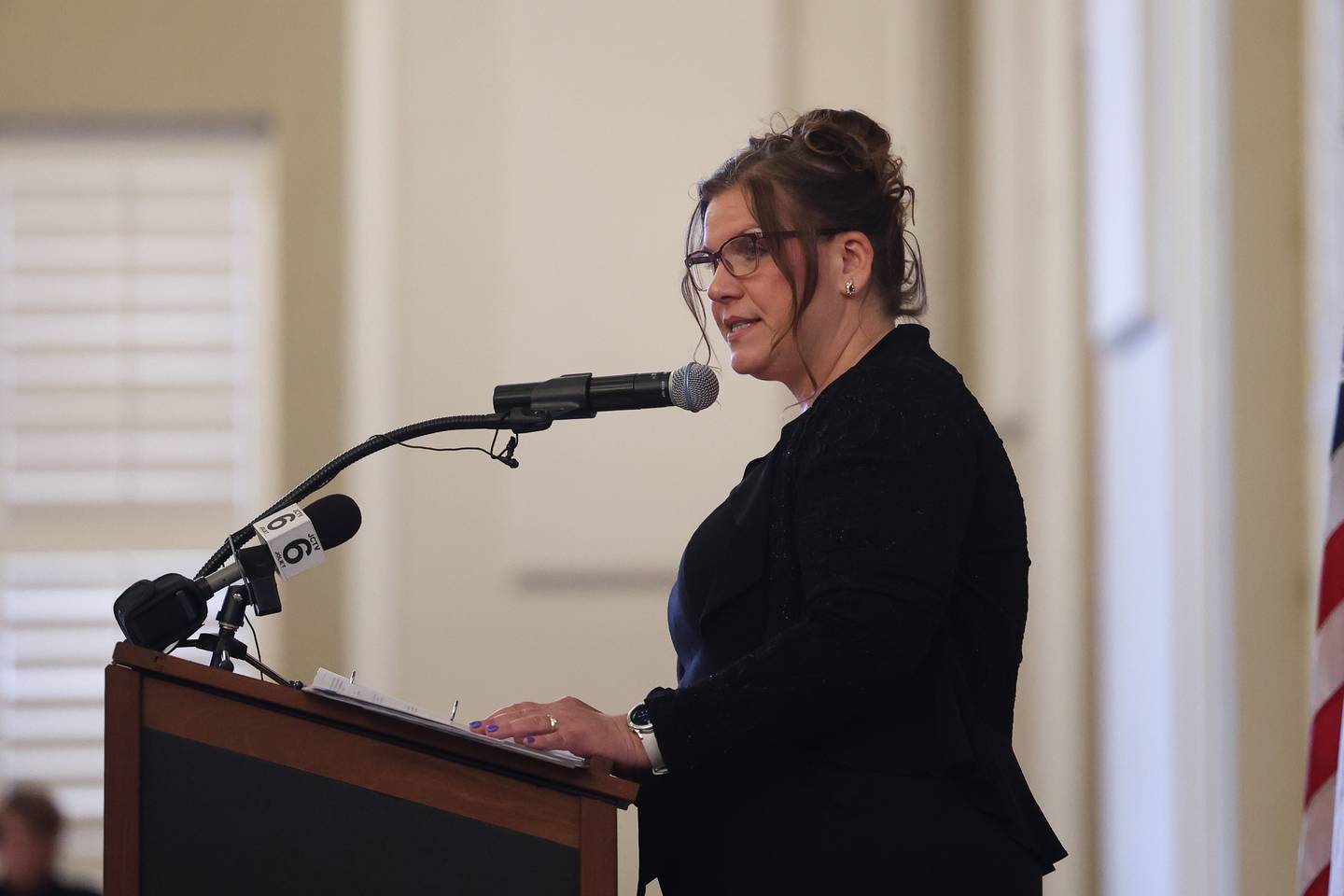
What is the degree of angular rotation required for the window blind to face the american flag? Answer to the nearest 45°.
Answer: approximately 45° to its left

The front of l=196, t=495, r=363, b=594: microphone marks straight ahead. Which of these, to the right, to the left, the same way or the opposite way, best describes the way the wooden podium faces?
the opposite way

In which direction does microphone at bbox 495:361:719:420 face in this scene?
to the viewer's right

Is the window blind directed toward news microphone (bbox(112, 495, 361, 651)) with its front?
yes

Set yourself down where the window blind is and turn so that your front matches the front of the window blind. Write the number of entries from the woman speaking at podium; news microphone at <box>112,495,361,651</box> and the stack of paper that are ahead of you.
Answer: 3

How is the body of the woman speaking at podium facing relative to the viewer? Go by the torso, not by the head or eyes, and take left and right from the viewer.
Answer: facing to the left of the viewer

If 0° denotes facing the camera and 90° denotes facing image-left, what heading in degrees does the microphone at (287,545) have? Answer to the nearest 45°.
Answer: approximately 270°

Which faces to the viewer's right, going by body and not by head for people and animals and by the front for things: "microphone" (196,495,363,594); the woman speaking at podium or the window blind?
the microphone

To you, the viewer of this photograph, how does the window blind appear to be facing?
facing the viewer

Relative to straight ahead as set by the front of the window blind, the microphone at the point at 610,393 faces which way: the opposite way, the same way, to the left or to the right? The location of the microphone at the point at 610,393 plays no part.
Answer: to the left

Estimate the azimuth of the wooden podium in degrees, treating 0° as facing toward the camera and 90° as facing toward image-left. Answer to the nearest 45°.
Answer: approximately 90°

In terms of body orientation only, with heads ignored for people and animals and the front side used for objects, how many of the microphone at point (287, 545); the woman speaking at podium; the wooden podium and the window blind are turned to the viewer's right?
1

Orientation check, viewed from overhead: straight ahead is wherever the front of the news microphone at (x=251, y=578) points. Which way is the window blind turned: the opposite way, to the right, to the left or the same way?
to the right

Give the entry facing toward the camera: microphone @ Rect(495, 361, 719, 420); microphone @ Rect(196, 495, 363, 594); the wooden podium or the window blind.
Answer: the window blind

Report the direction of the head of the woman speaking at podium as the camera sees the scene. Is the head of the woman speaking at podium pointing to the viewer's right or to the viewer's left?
to the viewer's left
